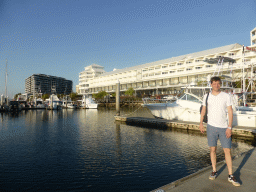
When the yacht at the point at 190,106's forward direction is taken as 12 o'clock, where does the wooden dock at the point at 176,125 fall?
The wooden dock is roughly at 10 o'clock from the yacht.

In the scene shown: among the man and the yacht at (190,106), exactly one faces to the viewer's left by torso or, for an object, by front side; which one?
the yacht

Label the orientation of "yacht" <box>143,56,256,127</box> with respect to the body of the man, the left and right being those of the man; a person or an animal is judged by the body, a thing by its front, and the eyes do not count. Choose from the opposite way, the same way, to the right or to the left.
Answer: to the right

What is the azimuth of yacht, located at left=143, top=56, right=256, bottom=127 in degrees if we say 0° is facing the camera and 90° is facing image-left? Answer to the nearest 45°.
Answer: approximately 90°

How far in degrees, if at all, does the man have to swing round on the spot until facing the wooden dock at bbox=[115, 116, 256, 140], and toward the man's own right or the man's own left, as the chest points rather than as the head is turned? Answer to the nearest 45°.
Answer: approximately 180°

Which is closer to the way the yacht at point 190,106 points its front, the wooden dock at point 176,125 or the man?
the wooden dock

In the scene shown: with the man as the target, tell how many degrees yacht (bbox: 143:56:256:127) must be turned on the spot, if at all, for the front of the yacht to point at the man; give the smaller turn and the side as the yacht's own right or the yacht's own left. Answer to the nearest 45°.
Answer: approximately 90° to the yacht's own left

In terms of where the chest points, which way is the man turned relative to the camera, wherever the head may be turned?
toward the camera

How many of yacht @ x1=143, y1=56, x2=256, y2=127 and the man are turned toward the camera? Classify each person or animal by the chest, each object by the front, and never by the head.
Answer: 1

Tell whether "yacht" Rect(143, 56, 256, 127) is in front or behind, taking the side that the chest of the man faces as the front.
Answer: behind
